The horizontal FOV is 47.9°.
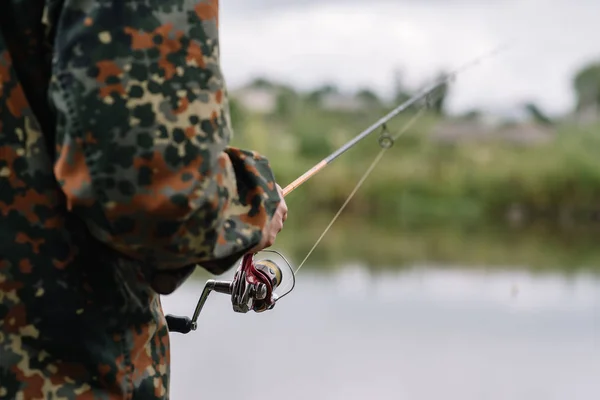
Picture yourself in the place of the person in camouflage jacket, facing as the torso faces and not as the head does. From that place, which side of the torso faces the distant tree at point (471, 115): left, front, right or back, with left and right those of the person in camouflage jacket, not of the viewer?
front

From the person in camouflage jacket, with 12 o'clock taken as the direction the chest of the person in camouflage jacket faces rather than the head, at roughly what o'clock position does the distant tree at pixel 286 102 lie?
The distant tree is roughly at 11 o'clock from the person in camouflage jacket.

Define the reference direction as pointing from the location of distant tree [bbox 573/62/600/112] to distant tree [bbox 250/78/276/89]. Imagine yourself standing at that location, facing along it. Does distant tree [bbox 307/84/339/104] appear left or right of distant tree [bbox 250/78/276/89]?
left

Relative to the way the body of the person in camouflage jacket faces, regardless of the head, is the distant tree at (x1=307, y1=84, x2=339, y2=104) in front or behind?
in front

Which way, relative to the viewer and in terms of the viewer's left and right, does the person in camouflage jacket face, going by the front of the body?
facing away from the viewer and to the right of the viewer

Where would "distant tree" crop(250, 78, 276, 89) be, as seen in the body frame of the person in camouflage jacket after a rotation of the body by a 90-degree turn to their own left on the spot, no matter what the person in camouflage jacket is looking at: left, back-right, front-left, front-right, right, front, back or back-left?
front-right

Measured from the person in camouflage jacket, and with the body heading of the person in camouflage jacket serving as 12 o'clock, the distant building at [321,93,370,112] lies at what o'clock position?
The distant building is roughly at 11 o'clock from the person in camouflage jacket.

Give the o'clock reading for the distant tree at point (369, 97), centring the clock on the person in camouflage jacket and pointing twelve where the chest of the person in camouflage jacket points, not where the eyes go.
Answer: The distant tree is roughly at 11 o'clock from the person in camouflage jacket.

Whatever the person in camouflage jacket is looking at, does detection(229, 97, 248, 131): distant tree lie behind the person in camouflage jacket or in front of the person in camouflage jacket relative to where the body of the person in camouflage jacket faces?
in front
